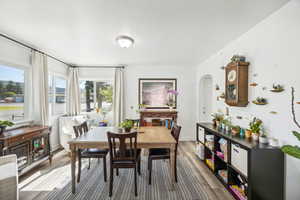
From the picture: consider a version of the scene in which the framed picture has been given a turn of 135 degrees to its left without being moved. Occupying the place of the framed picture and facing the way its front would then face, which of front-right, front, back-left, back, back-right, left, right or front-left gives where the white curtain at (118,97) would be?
back-left

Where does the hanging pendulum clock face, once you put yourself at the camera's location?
facing the viewer and to the left of the viewer

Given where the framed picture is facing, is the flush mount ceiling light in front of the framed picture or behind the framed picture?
in front

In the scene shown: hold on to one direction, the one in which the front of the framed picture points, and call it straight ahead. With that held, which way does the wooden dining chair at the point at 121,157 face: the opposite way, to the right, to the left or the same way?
the opposite way

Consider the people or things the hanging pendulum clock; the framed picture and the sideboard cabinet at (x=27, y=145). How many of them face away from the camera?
0

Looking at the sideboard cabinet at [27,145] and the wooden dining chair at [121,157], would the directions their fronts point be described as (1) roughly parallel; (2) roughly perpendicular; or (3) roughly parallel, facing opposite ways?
roughly perpendicular

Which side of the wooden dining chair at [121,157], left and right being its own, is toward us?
back

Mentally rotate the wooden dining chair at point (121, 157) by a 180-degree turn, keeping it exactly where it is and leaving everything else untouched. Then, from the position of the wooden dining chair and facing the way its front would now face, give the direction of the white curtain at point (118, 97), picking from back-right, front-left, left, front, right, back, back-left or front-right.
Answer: back

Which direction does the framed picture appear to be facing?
toward the camera

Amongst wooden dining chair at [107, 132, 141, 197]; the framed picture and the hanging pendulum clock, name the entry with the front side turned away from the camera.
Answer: the wooden dining chair

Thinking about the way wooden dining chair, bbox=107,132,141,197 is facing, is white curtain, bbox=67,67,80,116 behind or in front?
in front

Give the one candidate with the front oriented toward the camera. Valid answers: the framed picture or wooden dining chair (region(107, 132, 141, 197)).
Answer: the framed picture

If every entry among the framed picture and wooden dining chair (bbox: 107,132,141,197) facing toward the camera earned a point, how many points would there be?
1

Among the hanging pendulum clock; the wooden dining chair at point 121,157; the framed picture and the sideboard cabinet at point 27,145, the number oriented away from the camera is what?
1

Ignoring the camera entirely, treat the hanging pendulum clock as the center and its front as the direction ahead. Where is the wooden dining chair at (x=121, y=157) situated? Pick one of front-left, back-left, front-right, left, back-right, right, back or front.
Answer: front

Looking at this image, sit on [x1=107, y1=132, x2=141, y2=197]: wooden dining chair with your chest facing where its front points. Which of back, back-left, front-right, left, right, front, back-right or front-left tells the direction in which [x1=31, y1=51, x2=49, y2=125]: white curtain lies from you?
front-left

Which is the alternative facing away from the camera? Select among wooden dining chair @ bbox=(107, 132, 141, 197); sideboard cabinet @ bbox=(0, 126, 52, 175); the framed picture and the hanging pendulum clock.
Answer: the wooden dining chair

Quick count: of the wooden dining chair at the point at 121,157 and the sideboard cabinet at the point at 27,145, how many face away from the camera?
1
